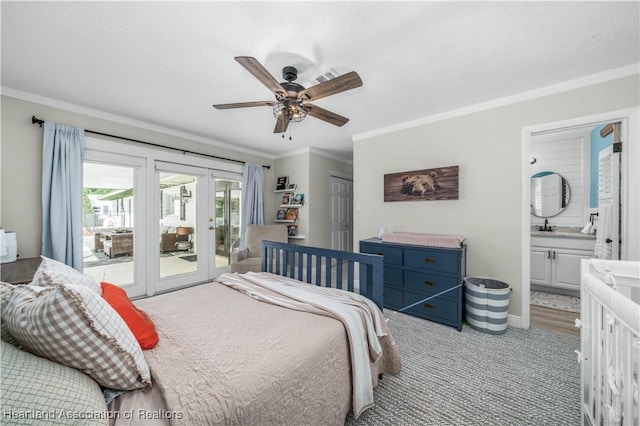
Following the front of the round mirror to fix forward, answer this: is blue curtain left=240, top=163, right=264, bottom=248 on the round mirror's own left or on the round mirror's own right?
on the round mirror's own right

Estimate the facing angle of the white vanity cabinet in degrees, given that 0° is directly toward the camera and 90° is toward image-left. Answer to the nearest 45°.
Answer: approximately 0°

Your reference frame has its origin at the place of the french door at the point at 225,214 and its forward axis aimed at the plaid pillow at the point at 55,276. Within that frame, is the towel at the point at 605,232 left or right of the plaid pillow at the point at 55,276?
left

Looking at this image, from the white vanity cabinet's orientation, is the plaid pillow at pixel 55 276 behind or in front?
in front

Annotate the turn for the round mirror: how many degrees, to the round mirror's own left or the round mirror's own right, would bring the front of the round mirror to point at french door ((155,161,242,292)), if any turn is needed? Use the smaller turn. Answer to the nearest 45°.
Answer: approximately 45° to the round mirror's own right

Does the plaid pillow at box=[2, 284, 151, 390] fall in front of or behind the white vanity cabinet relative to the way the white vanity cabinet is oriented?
in front

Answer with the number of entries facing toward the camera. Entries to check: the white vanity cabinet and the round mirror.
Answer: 2

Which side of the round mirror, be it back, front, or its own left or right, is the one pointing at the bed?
front

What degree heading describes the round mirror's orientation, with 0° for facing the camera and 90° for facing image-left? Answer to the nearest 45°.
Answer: approximately 0°

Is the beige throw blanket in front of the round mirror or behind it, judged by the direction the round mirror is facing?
in front

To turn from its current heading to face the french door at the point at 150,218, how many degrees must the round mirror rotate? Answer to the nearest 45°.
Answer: approximately 45° to its right

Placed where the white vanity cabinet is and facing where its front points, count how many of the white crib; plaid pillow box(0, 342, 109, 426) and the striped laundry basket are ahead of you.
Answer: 3

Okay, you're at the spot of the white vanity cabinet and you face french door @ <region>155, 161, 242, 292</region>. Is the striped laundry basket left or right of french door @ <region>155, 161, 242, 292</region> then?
left
